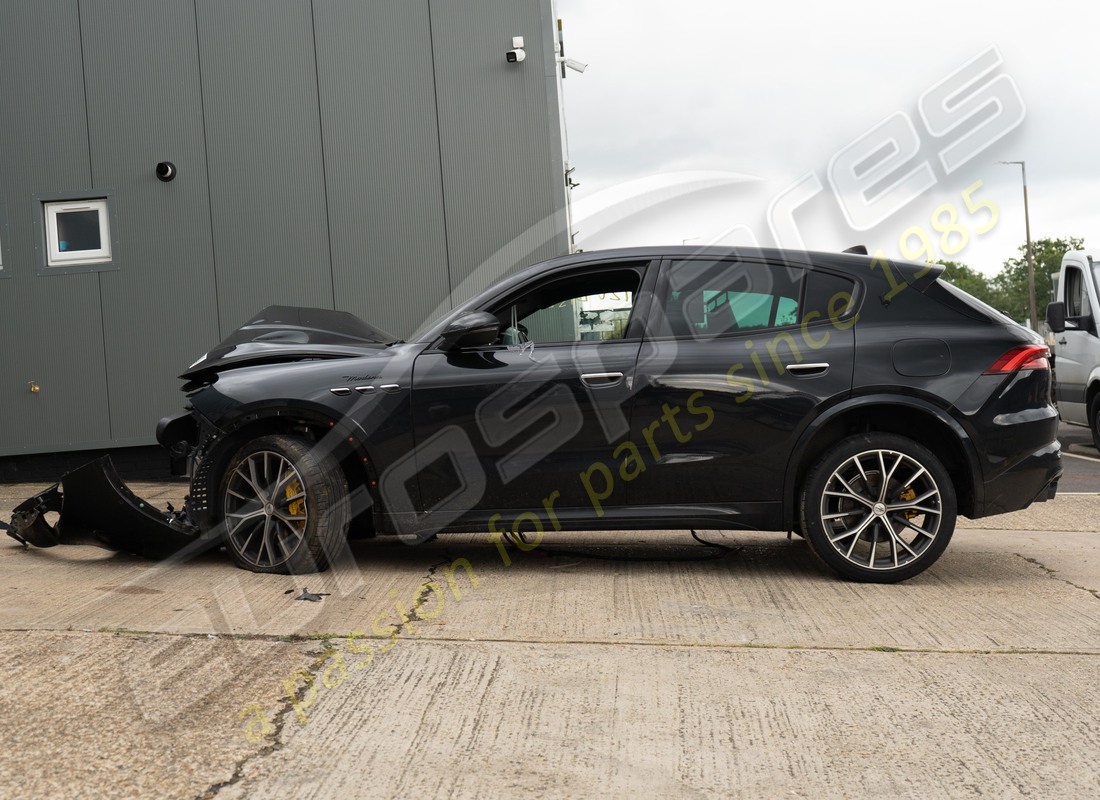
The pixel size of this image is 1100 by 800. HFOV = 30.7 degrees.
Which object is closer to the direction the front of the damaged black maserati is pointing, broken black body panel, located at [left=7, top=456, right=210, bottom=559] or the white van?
the broken black body panel

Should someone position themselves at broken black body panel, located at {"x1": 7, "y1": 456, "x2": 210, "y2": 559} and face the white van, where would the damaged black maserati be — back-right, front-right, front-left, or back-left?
front-right

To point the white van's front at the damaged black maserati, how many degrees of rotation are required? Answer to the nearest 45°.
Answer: approximately 45° to its right

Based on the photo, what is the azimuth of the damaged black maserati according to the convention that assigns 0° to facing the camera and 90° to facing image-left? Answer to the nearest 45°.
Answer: approximately 90°

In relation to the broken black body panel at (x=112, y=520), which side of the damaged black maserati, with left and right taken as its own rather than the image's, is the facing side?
front
